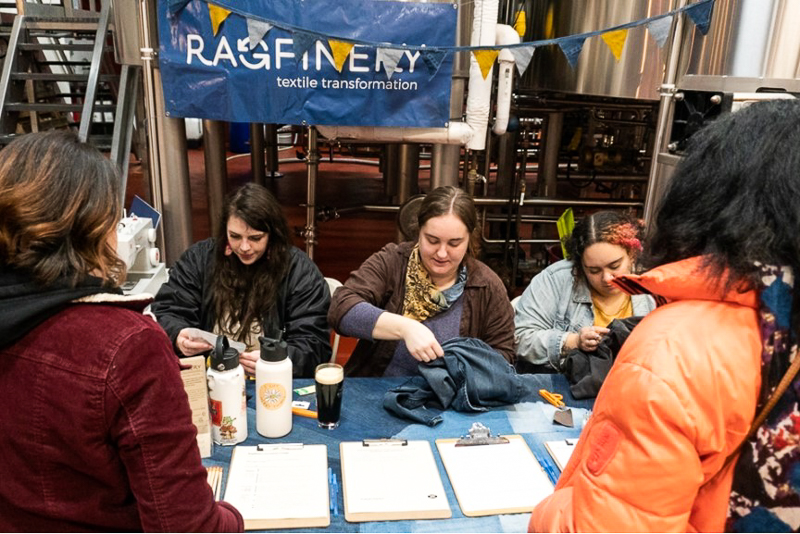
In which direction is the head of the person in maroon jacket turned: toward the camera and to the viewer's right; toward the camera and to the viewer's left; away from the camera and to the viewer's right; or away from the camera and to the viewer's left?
away from the camera and to the viewer's right

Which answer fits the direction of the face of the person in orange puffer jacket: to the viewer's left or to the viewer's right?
to the viewer's left

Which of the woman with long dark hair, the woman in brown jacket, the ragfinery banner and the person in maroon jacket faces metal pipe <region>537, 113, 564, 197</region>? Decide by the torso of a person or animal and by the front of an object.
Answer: the person in maroon jacket

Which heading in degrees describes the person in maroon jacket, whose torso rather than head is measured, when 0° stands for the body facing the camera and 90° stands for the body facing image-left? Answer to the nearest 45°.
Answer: approximately 225°

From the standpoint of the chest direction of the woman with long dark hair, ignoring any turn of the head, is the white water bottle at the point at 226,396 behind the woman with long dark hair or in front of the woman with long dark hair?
in front

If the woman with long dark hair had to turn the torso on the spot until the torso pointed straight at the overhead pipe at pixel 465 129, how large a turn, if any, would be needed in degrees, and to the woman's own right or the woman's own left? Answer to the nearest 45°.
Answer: approximately 135° to the woman's own left

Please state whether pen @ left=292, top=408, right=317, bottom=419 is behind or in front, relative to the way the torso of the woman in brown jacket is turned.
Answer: in front

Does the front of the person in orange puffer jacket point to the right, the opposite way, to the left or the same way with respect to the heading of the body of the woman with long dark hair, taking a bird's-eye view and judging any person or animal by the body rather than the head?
the opposite way

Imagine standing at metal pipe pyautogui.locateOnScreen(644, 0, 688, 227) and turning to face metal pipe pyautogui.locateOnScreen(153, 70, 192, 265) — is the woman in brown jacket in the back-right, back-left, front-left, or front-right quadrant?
front-left

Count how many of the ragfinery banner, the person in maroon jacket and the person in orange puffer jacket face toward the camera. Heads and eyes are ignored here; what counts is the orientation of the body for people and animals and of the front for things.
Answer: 1

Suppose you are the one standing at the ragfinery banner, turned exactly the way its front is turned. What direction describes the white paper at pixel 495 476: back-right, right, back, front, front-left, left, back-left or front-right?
front

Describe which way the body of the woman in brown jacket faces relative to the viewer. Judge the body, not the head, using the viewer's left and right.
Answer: facing the viewer

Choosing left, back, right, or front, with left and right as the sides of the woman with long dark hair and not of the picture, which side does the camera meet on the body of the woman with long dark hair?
front

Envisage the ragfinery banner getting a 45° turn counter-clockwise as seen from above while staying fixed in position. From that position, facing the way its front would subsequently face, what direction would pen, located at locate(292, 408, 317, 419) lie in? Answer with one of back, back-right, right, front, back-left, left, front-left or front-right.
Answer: front-right

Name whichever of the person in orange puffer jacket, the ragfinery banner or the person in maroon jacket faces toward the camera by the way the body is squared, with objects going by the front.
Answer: the ragfinery banner
